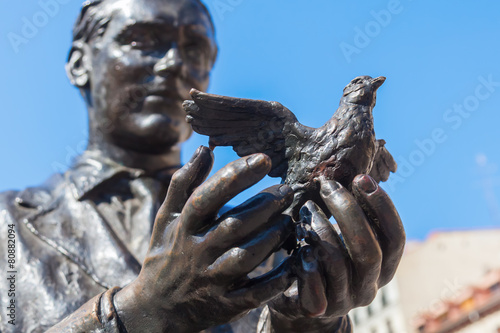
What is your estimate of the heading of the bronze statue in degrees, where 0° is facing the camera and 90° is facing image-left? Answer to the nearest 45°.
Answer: approximately 315°
